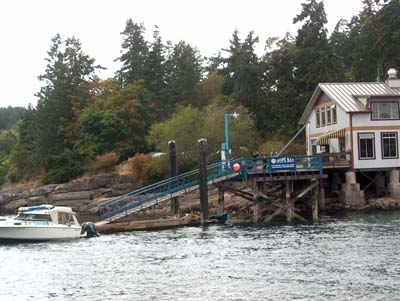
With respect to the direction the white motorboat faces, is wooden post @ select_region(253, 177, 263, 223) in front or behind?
behind

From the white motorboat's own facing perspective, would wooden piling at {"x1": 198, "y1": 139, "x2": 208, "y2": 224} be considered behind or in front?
behind

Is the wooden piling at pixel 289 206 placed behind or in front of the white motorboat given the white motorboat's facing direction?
behind

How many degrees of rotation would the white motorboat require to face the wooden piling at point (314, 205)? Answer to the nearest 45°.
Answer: approximately 180°

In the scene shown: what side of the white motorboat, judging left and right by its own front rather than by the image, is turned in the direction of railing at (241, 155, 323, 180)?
back

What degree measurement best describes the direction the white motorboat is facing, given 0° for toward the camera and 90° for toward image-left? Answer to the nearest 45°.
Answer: approximately 90°

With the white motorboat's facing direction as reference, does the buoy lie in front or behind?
behind
